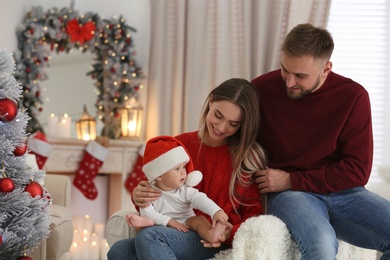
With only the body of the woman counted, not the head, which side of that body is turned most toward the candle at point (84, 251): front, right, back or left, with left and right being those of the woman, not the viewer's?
right

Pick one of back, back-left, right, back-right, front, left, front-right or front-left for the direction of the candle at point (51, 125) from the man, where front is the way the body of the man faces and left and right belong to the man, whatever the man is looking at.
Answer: back-right

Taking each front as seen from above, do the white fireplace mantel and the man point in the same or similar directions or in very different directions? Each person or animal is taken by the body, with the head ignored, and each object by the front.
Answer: same or similar directions

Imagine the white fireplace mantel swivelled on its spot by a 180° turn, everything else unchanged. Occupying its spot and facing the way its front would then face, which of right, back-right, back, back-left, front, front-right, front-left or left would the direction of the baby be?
back

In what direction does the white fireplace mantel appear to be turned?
toward the camera

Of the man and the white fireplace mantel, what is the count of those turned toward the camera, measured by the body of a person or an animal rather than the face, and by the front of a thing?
2

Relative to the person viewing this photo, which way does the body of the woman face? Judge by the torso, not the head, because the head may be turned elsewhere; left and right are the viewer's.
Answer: facing the viewer and to the left of the viewer

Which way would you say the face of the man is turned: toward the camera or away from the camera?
toward the camera

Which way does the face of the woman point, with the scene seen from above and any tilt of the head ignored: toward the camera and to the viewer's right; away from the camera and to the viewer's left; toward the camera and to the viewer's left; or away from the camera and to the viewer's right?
toward the camera and to the viewer's left
